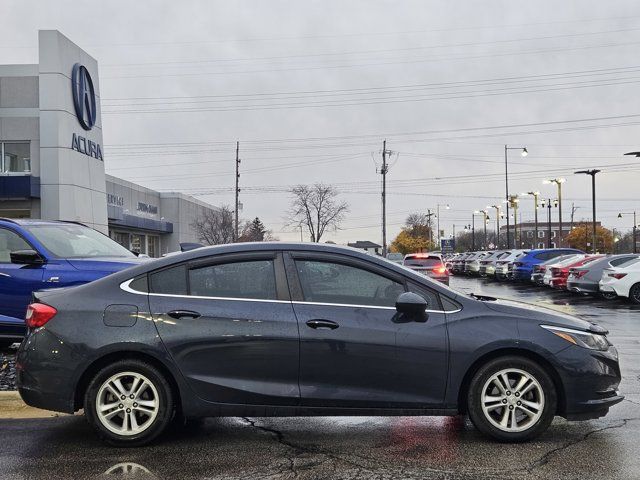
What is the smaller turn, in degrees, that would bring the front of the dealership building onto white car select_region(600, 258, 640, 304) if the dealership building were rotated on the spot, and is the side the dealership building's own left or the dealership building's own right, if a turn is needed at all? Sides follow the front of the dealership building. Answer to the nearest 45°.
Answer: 0° — it already faces it

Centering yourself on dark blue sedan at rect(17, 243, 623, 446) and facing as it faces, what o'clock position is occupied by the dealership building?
The dealership building is roughly at 8 o'clock from the dark blue sedan.

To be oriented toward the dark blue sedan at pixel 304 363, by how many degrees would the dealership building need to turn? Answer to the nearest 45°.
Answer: approximately 45° to its right

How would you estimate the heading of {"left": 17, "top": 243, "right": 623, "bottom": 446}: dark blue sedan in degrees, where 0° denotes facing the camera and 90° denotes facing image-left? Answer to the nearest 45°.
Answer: approximately 270°

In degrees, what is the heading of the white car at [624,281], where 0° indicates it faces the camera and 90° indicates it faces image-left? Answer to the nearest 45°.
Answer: approximately 225°

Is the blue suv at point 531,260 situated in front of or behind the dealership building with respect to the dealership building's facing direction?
in front

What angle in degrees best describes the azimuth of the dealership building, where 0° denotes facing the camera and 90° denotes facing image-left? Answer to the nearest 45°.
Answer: approximately 315°

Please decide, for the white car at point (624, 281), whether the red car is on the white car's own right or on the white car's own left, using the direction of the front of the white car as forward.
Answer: on the white car's own left

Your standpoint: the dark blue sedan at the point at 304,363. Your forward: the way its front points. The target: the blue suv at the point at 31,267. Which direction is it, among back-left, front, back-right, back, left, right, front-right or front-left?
back-left
